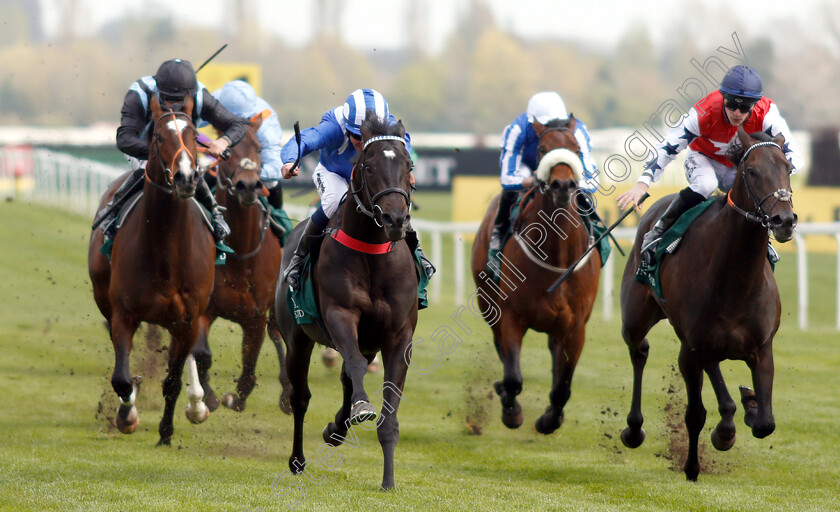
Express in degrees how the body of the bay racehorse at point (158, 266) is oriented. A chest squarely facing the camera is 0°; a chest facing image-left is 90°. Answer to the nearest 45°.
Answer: approximately 0°

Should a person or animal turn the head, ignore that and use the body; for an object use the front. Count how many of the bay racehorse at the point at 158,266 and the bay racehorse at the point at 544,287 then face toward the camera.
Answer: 2

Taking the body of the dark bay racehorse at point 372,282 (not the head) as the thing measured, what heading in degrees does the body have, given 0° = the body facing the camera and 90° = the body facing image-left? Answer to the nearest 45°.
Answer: approximately 315°

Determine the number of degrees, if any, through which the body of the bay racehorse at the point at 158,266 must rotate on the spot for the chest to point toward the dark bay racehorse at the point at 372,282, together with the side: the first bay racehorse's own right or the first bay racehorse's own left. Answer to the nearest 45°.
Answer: approximately 45° to the first bay racehorse's own left

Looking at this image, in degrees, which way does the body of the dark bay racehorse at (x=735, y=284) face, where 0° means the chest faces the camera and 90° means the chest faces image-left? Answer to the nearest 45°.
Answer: approximately 315°

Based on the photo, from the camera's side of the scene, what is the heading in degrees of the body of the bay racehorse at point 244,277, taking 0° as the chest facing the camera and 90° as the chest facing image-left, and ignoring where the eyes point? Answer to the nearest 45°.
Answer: approximately 0°

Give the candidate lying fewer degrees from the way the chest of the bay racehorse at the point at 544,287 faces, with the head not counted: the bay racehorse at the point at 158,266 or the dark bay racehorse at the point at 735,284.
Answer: the dark bay racehorse

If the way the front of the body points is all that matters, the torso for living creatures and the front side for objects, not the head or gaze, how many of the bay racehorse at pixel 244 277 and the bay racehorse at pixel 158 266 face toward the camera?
2

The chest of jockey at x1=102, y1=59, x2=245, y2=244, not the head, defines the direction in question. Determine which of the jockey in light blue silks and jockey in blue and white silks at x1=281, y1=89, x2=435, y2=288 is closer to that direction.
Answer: the jockey in blue and white silks
